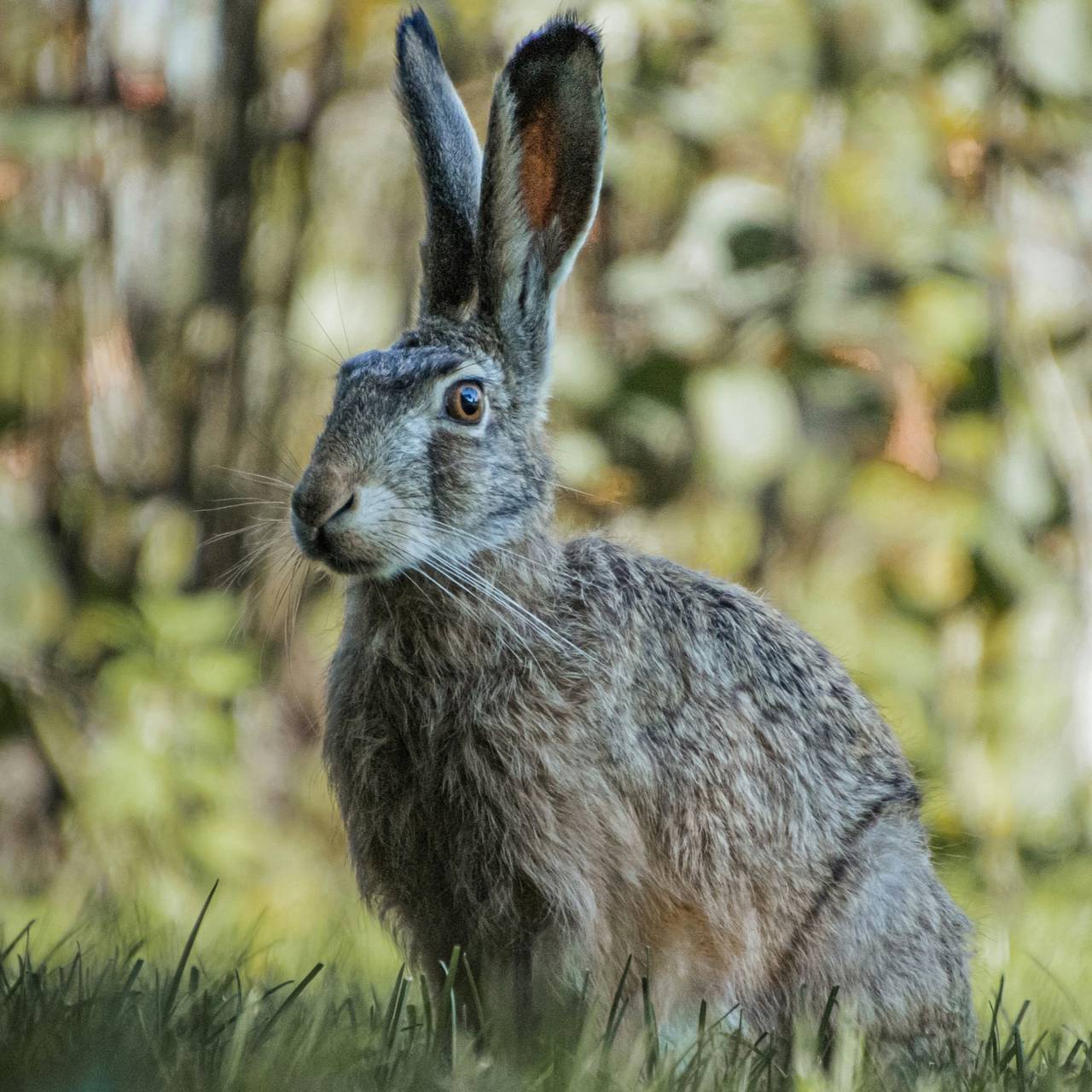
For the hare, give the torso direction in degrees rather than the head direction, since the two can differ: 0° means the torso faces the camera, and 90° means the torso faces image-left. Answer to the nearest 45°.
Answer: approximately 45°
